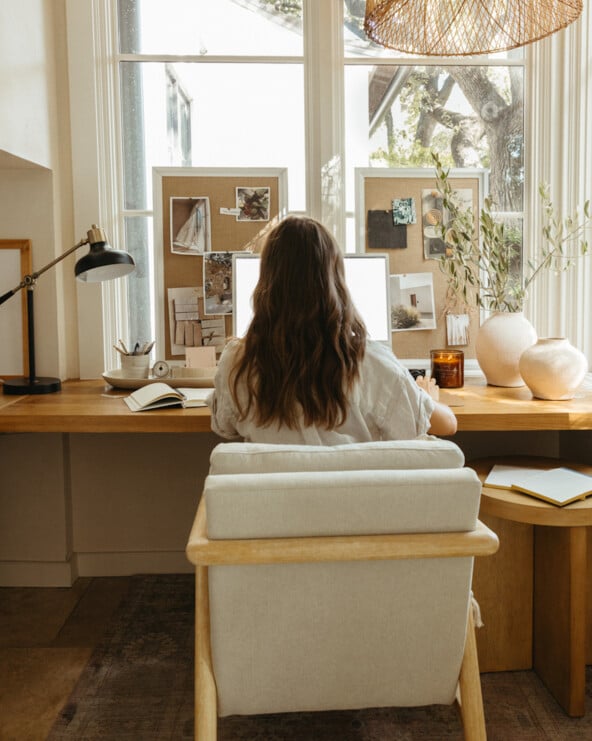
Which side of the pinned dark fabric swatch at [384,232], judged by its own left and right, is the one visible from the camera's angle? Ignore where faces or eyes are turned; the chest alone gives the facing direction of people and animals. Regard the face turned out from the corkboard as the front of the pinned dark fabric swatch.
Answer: front

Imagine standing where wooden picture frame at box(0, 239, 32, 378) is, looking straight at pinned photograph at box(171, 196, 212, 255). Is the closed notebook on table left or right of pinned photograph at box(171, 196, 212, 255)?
right

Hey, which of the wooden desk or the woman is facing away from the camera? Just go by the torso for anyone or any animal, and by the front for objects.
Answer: the woman

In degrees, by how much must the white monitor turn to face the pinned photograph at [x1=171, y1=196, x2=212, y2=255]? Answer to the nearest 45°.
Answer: approximately 90° to its right

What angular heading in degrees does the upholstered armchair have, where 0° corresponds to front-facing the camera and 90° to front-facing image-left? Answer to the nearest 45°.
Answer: approximately 180°

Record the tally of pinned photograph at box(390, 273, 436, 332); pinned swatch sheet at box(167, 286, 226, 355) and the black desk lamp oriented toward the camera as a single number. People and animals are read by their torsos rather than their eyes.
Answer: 2

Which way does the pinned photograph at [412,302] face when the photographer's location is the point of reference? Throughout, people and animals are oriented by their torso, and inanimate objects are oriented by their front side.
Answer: facing the viewer

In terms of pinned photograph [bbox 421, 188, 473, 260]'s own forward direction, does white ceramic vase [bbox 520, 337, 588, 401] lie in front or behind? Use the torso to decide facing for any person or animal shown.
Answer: in front

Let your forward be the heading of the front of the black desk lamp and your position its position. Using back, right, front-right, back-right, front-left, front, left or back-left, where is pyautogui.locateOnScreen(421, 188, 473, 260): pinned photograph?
front

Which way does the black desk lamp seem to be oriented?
to the viewer's right

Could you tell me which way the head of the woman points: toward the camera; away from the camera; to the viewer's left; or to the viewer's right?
away from the camera

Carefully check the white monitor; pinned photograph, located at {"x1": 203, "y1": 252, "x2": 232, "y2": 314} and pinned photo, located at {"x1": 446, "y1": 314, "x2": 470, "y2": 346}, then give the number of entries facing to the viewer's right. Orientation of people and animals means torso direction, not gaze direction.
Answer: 0

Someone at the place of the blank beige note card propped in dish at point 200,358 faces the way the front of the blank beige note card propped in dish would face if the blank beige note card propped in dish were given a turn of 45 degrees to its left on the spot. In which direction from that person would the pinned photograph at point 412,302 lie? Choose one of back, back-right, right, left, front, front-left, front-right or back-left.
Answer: front-left

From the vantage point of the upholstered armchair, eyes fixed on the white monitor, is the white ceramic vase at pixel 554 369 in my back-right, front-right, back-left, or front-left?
front-right

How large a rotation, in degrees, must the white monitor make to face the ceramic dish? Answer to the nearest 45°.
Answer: approximately 90° to its right

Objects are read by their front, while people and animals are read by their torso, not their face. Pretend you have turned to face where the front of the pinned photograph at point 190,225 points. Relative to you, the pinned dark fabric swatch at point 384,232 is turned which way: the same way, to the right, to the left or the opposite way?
the same way

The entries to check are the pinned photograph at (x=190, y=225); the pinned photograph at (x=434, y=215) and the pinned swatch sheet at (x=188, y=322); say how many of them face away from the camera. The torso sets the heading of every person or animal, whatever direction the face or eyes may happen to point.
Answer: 0

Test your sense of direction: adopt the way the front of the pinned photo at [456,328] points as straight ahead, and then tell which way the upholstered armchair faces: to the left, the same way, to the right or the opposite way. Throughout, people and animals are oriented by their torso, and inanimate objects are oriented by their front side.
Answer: the opposite way

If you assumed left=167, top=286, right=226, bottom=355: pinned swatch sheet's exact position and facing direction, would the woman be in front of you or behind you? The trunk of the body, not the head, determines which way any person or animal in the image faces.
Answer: in front

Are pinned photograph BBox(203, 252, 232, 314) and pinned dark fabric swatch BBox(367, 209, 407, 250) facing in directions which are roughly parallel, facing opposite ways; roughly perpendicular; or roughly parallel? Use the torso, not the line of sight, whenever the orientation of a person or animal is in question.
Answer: roughly parallel

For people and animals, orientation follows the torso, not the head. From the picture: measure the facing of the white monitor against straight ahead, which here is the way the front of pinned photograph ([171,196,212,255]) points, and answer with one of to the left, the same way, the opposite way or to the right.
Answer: the same way
